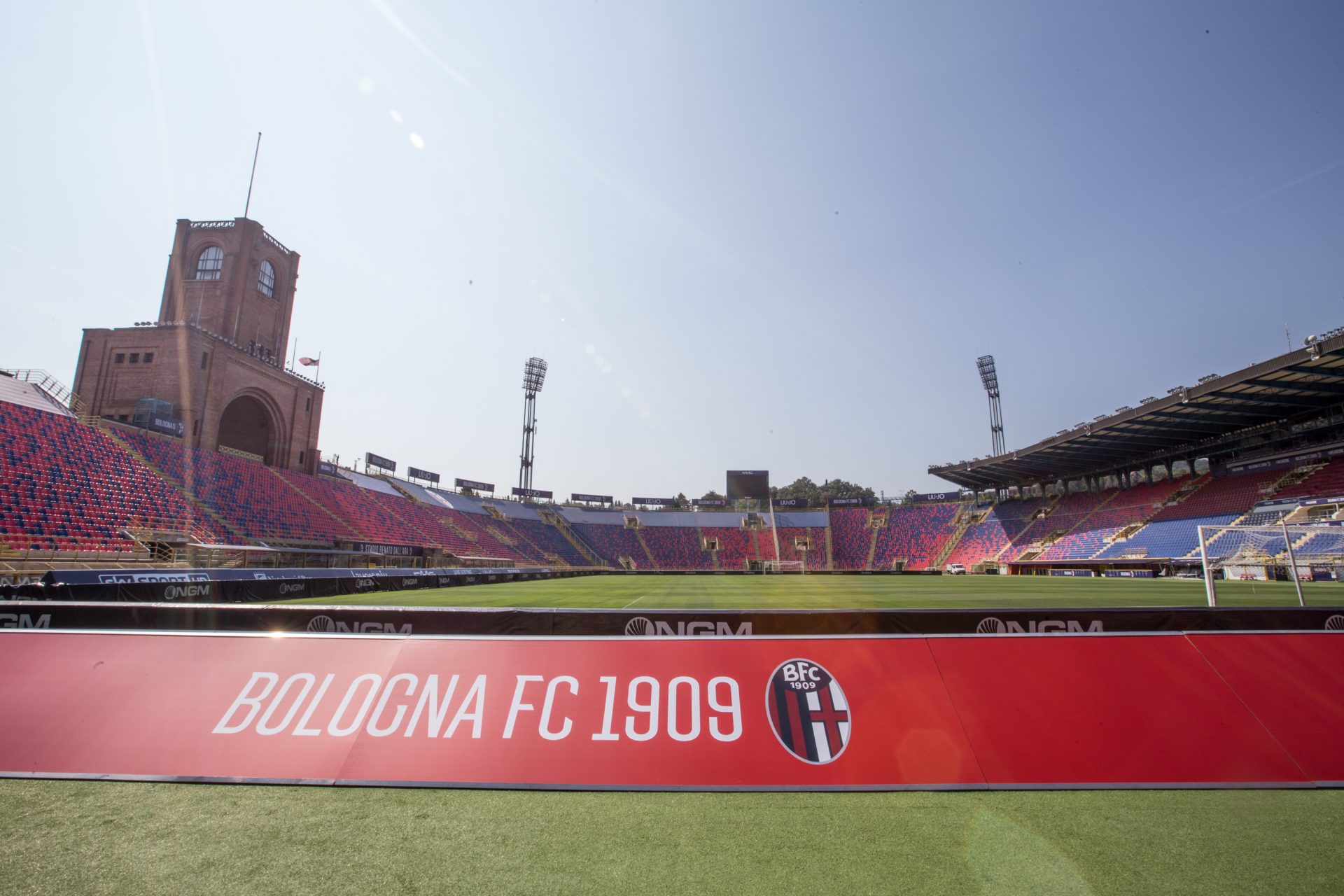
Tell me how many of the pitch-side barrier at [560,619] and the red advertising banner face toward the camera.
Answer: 2

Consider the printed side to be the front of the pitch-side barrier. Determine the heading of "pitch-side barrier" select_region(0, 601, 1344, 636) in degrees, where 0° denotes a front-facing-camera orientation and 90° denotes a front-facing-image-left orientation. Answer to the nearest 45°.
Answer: approximately 0°

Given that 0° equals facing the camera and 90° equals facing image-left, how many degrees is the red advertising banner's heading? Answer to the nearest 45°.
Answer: approximately 0°

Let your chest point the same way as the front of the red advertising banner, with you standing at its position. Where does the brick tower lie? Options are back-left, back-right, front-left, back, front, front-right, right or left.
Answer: back-right

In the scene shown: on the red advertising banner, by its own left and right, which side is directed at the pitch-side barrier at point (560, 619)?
back
